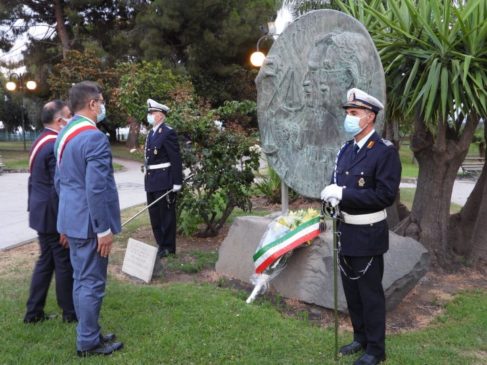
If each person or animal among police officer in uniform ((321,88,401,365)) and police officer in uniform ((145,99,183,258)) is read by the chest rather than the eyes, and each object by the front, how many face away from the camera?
0

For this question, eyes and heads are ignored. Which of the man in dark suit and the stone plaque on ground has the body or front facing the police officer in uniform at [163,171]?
the man in dark suit

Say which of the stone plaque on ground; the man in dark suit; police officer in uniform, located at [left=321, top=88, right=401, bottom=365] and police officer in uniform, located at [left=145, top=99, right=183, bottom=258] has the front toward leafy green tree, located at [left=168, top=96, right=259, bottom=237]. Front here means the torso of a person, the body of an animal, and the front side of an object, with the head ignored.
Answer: the man in dark suit

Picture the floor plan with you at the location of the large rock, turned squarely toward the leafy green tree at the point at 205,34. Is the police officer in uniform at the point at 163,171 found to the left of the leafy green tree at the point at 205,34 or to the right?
left

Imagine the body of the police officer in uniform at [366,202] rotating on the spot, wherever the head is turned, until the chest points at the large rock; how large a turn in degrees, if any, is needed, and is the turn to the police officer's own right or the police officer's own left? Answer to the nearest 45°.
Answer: approximately 135° to the police officer's own right

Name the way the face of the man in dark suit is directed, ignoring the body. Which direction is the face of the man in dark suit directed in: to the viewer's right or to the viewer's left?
to the viewer's right

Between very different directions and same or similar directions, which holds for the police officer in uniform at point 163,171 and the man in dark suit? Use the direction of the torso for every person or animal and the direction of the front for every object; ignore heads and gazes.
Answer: very different directions

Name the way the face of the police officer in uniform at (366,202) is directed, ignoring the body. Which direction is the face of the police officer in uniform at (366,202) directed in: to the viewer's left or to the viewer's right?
to the viewer's left

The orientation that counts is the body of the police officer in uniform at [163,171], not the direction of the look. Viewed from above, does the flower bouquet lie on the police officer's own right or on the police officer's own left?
on the police officer's own left

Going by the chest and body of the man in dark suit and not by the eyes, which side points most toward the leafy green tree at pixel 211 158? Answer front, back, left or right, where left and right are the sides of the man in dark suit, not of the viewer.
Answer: front

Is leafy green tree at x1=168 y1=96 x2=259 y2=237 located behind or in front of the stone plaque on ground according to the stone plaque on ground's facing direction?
behind

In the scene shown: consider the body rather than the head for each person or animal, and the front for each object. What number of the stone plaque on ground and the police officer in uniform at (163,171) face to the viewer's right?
0

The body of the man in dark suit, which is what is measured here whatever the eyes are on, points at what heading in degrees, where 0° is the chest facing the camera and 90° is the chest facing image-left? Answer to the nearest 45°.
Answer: approximately 225°

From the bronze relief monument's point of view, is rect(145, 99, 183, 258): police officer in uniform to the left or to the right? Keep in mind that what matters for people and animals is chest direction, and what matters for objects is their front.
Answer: on its right

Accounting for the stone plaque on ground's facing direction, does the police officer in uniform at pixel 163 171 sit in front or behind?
behind

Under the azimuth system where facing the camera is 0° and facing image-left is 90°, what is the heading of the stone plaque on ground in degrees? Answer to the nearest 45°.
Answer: approximately 45°

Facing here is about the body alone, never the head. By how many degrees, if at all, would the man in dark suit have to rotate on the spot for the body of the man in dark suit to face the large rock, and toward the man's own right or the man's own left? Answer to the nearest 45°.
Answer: approximately 45° to the man's own right

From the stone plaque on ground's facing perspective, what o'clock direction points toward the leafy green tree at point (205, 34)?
The leafy green tree is roughly at 5 o'clock from the stone plaque on ground.

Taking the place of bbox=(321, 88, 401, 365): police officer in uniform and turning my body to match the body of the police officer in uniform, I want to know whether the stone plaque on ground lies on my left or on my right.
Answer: on my right
